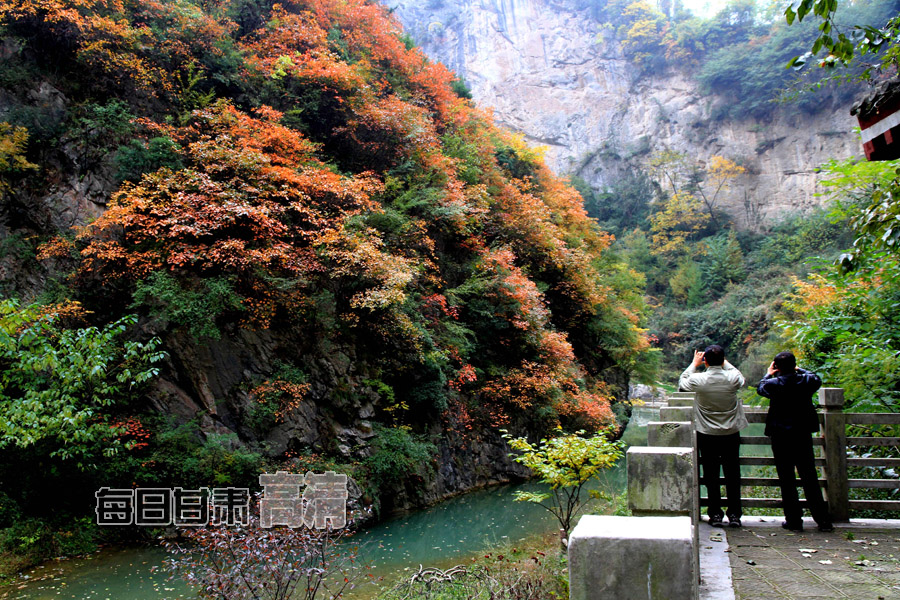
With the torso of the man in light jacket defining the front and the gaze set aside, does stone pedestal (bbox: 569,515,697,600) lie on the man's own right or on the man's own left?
on the man's own left

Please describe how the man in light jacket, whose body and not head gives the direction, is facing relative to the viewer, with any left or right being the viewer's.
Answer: facing away from the viewer and to the left of the viewer

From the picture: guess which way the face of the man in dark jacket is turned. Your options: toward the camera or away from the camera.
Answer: away from the camera

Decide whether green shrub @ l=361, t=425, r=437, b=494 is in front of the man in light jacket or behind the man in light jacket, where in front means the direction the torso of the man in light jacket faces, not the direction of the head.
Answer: in front

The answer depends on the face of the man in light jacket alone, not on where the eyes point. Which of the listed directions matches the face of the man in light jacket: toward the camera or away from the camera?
away from the camera

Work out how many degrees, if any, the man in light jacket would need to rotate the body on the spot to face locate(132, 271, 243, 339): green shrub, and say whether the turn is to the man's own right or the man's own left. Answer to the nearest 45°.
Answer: approximately 45° to the man's own left

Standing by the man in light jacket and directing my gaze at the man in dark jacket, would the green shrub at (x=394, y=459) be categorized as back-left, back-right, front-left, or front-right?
back-left
